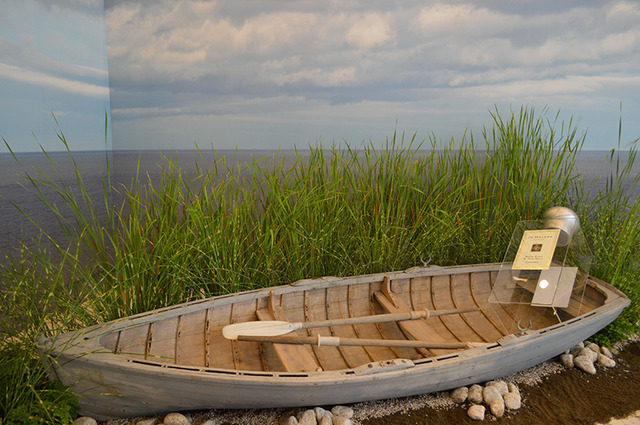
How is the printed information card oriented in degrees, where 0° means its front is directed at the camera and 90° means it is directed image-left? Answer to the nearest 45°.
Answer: approximately 0°

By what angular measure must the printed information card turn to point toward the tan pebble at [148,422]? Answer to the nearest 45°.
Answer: approximately 45° to its right

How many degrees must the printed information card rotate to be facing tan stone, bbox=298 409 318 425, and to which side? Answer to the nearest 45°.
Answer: approximately 45° to its right

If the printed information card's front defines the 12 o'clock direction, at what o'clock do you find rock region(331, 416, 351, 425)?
The rock is roughly at 1 o'clock from the printed information card.
